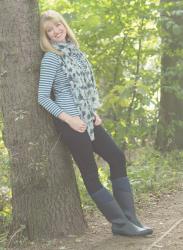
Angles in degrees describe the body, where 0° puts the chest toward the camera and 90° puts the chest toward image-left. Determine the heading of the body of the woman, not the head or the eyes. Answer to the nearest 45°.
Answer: approximately 315°

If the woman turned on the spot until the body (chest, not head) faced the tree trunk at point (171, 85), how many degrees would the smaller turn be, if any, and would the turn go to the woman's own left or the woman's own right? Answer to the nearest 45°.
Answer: approximately 135° to the woman's own left
